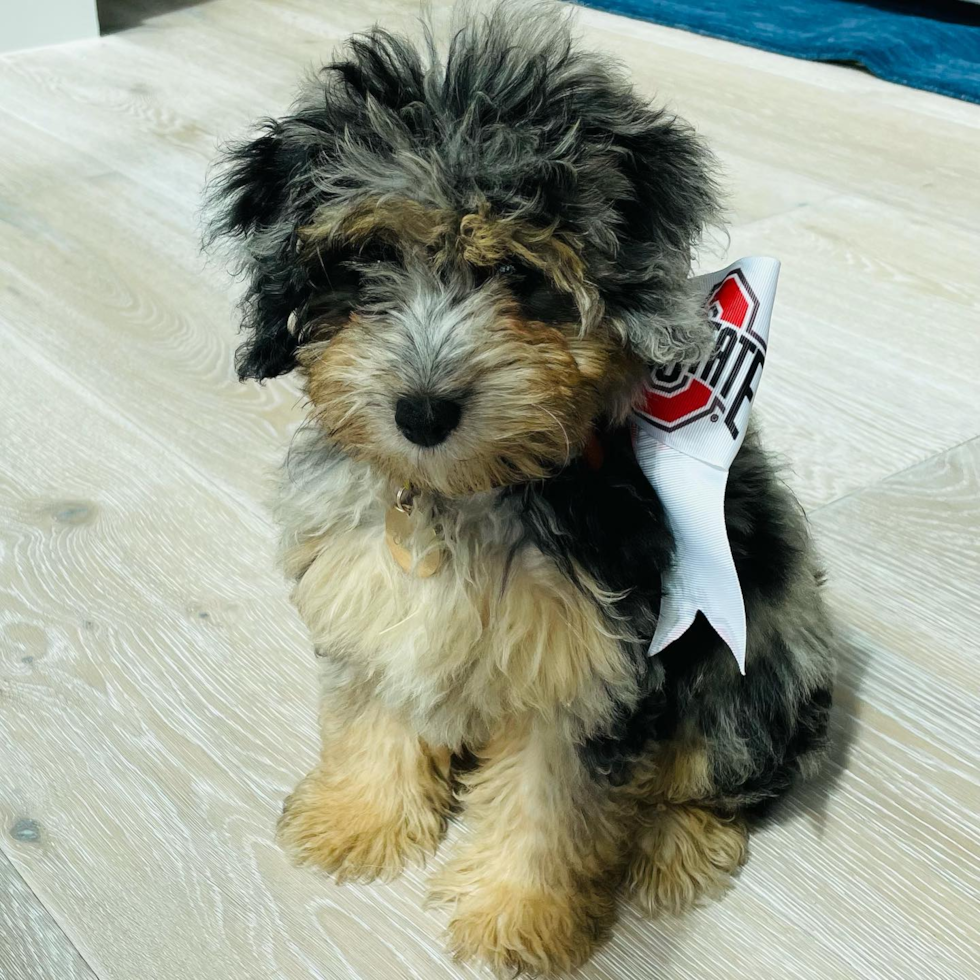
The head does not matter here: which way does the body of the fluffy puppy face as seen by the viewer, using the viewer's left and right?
facing the viewer and to the left of the viewer

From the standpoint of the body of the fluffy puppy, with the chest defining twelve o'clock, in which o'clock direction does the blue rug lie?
The blue rug is roughly at 5 o'clock from the fluffy puppy.
